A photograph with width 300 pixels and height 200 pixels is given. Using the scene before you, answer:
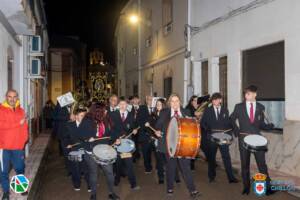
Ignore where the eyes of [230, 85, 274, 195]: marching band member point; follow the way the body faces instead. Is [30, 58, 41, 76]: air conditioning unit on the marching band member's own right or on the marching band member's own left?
on the marching band member's own right

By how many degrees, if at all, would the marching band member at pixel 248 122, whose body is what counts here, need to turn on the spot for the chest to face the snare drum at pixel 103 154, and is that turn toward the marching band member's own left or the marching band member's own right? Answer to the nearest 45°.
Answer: approximately 45° to the marching band member's own right

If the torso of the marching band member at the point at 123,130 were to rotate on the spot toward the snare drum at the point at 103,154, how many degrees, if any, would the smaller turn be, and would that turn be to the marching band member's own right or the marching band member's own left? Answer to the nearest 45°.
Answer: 0° — they already face it

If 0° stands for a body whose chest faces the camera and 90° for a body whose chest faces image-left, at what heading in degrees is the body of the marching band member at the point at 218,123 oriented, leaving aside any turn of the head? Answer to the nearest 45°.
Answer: approximately 0°

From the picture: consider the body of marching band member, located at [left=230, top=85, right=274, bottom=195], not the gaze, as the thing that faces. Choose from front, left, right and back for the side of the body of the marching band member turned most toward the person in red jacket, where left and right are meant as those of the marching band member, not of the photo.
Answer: right

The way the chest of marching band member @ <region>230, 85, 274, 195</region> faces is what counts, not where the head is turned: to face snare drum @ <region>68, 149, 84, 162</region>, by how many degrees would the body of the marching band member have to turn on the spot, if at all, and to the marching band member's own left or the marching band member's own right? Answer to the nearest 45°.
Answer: approximately 90° to the marching band member's own right

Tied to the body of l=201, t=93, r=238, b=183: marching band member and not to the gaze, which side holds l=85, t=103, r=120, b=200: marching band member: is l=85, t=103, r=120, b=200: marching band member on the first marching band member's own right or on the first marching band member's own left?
on the first marching band member's own right

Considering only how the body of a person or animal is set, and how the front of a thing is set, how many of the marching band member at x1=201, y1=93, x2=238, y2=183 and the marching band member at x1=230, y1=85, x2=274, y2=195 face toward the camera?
2

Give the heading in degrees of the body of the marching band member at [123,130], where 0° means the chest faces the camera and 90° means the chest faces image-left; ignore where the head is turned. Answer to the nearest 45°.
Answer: approximately 0°
